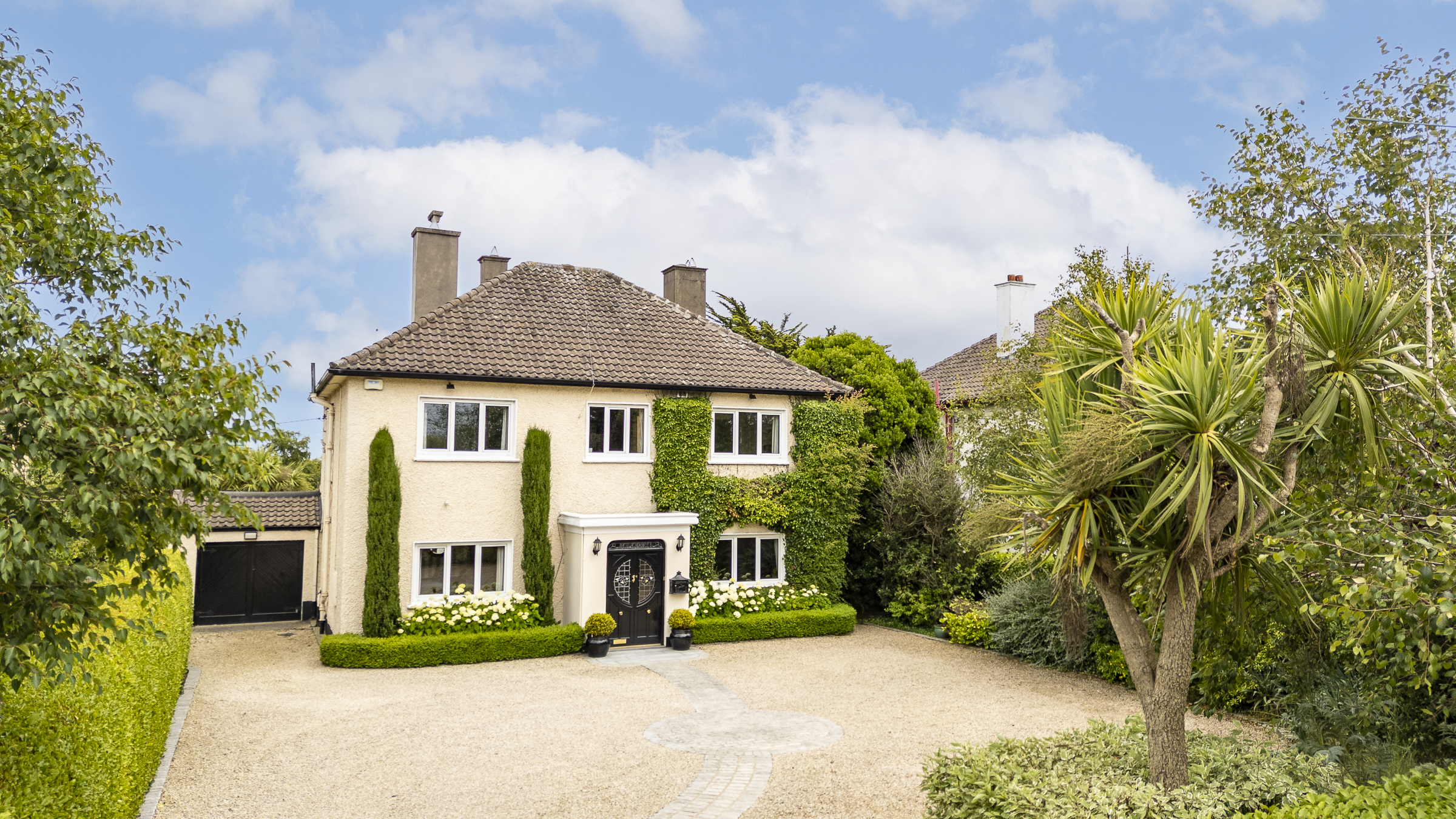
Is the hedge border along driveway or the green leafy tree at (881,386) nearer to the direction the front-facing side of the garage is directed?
the hedge border along driveway

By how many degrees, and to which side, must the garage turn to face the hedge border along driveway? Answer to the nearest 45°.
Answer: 0° — it already faces it

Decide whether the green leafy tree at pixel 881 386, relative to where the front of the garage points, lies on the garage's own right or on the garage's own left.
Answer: on the garage's own left

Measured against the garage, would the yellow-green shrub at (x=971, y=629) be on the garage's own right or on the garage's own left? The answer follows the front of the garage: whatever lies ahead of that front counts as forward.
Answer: on the garage's own left

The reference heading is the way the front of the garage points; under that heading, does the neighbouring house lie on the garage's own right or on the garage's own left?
on the garage's own left

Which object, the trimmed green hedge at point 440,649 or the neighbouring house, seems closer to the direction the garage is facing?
the trimmed green hedge

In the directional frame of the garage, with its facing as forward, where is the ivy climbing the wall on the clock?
The ivy climbing the wall is roughly at 10 o'clock from the garage.

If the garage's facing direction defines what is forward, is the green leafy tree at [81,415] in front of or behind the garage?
in front

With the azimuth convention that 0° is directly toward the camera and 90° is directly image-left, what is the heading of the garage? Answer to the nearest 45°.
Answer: approximately 0°

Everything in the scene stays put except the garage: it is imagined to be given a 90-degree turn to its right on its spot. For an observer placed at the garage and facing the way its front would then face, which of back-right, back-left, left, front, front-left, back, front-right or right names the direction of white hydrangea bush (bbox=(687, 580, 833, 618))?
back-left

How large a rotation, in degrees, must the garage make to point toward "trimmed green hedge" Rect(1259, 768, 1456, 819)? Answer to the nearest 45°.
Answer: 0° — it already faces it

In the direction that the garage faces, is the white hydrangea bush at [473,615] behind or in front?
in front

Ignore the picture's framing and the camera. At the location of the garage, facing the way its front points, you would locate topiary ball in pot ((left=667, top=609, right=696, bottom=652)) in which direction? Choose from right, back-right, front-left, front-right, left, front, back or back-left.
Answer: front-left

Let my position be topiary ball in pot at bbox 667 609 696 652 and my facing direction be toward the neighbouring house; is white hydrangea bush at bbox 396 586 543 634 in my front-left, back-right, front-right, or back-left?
back-left
